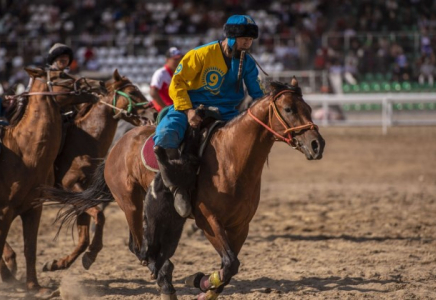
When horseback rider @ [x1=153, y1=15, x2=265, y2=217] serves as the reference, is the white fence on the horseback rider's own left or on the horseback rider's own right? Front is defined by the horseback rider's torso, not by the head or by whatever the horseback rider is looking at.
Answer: on the horseback rider's own left

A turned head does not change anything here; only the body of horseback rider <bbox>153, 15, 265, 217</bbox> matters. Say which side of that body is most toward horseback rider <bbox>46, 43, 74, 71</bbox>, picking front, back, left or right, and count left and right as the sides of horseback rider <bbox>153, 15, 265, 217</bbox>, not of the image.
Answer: back

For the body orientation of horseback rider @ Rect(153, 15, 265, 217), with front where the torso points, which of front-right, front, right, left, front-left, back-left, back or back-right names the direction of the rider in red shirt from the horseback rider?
back-left

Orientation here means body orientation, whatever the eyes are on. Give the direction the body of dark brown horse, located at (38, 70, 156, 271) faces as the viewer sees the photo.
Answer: to the viewer's right

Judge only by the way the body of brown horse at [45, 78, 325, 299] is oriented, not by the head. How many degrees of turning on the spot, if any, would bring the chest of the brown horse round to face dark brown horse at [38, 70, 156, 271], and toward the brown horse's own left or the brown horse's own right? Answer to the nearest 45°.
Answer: approximately 180°

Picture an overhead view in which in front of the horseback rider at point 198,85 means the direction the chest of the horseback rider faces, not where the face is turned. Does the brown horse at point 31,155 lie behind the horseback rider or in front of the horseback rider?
behind

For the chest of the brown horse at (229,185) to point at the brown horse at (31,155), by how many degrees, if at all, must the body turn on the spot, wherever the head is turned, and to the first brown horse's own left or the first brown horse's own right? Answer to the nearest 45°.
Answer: approximately 180°

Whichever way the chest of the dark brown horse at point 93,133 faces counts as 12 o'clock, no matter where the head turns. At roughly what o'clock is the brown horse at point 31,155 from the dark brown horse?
The brown horse is roughly at 4 o'clock from the dark brown horse.
